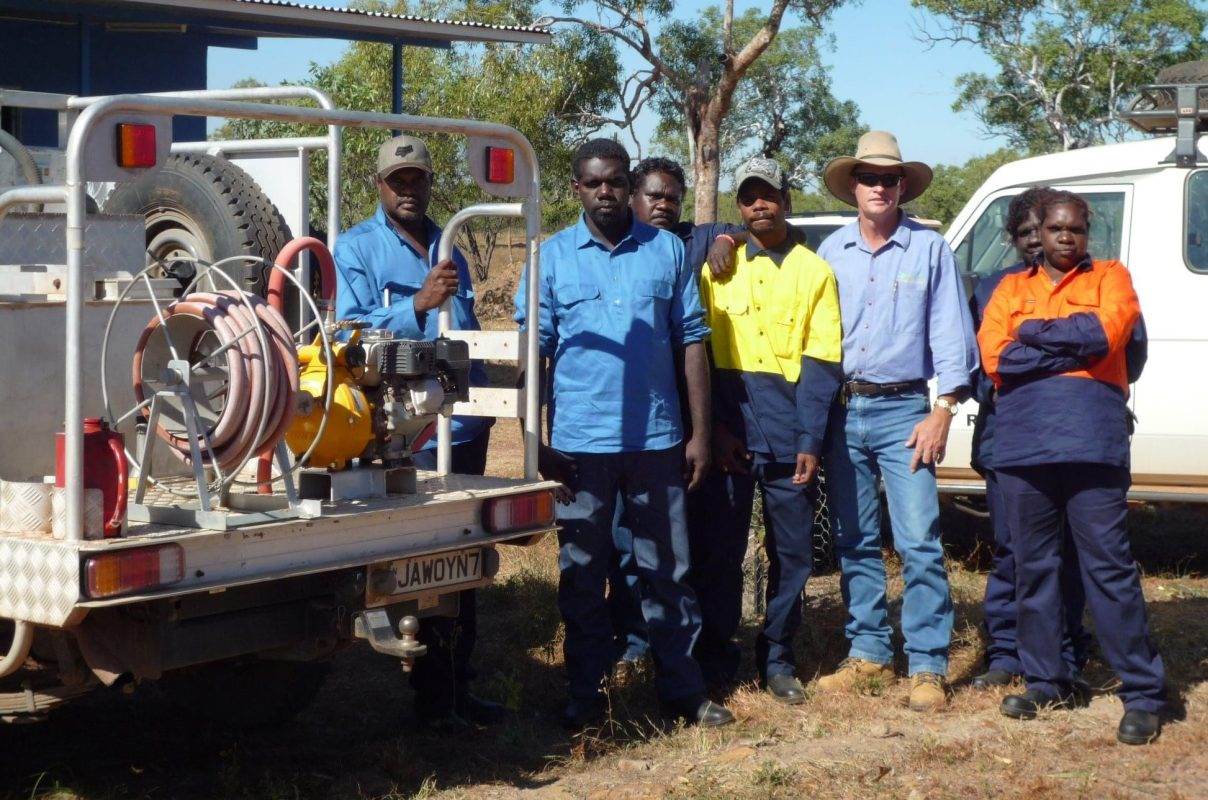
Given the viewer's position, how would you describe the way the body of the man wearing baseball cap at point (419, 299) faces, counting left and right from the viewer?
facing the viewer and to the right of the viewer

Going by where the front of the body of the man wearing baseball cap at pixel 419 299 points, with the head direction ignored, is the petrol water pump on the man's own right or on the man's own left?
on the man's own right

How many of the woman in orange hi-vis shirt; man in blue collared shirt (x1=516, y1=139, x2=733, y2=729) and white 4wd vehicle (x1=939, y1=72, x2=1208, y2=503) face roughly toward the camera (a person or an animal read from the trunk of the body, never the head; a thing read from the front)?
2

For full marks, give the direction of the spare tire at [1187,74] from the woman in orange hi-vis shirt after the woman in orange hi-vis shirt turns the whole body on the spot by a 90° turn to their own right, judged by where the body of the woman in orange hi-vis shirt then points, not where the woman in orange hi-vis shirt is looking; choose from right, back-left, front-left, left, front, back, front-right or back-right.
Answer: right

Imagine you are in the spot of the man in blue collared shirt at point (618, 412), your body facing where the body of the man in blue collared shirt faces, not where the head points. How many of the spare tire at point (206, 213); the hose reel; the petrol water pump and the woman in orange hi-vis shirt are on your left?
1

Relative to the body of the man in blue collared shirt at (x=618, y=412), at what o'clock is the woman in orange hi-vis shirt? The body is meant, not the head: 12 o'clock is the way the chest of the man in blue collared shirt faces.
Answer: The woman in orange hi-vis shirt is roughly at 9 o'clock from the man in blue collared shirt.

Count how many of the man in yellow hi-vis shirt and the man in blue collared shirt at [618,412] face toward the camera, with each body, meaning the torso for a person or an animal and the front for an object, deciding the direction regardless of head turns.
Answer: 2

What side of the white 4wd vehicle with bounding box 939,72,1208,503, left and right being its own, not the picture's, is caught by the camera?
left

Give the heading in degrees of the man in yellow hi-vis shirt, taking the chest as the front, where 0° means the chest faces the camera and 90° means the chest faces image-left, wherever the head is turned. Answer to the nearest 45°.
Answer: approximately 0°

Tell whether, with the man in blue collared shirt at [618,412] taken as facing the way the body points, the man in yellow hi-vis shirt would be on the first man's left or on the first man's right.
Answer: on the first man's left

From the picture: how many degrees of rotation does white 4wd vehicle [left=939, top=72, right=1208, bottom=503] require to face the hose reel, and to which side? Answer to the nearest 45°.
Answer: approximately 45° to its left

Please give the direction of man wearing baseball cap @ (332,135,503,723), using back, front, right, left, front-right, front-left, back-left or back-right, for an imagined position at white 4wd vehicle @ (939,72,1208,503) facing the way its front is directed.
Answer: front-left
